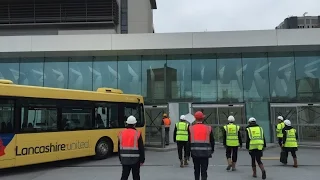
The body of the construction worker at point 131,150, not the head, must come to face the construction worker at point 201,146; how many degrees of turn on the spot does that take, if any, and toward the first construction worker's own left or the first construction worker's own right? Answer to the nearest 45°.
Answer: approximately 90° to the first construction worker's own right

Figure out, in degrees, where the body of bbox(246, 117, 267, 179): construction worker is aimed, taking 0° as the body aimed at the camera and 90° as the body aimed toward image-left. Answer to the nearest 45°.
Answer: approximately 135°

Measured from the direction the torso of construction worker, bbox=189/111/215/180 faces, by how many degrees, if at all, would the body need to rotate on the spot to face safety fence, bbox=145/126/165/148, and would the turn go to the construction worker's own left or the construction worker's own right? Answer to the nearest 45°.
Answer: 0° — they already face it

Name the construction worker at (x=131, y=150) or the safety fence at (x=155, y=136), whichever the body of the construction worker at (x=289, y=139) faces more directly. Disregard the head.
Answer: the safety fence

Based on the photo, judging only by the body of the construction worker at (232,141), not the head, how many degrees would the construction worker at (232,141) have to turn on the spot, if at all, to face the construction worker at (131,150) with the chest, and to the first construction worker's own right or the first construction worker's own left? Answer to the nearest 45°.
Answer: approximately 135° to the first construction worker's own left

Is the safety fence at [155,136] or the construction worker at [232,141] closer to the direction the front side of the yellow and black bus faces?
the safety fence

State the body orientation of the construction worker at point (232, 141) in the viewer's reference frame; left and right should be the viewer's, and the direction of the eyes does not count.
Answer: facing away from the viewer

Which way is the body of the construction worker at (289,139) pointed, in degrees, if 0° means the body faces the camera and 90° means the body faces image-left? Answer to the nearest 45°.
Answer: approximately 135°

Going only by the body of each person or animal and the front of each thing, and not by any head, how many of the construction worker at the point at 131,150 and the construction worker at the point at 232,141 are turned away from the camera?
2

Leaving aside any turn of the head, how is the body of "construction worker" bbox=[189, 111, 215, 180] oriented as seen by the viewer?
away from the camera

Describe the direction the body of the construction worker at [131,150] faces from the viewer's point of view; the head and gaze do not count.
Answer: away from the camera

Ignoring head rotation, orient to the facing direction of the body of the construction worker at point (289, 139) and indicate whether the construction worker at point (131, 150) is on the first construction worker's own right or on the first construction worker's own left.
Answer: on the first construction worker's own left
